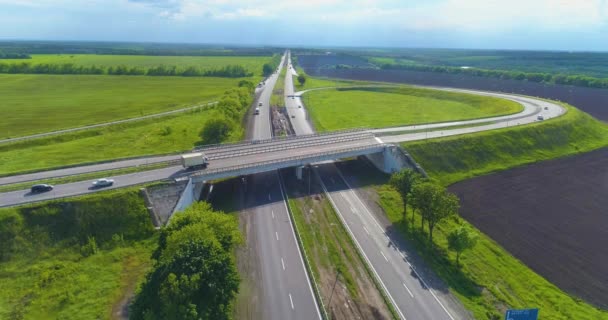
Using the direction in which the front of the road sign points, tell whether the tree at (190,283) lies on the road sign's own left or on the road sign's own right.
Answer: on the road sign's own right

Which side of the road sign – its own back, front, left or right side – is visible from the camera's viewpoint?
front

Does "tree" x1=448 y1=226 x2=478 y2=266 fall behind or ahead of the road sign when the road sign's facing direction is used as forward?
behind

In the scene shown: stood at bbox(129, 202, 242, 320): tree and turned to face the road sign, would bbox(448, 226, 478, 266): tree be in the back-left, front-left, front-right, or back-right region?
front-left
